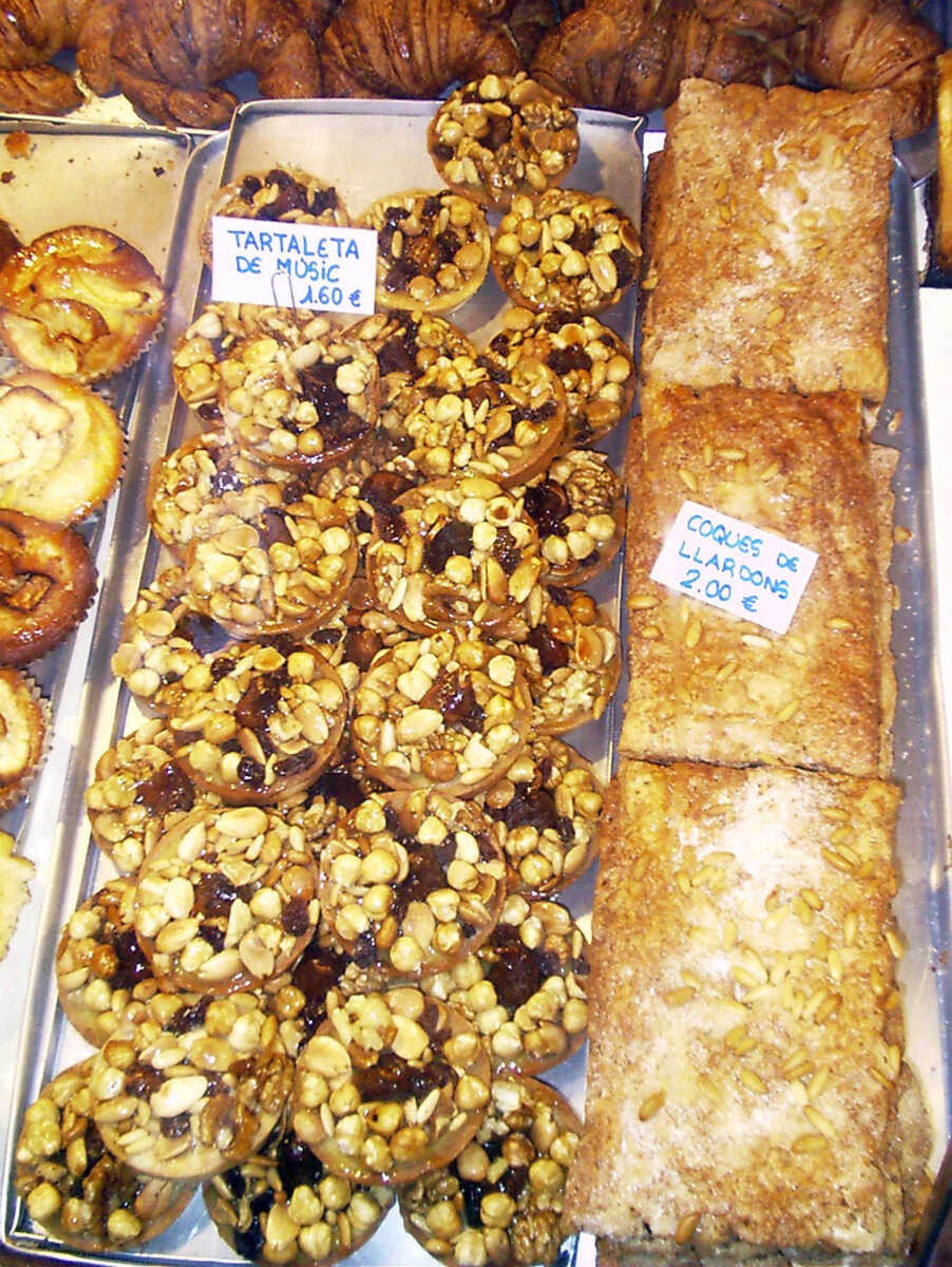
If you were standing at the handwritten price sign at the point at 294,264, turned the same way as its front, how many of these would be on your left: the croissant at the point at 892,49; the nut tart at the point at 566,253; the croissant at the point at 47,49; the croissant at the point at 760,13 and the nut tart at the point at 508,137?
4

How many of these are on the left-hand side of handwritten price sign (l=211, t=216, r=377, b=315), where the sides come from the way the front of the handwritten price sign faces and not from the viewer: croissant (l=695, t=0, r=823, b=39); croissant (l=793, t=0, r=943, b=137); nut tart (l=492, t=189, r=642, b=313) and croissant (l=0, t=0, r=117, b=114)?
3

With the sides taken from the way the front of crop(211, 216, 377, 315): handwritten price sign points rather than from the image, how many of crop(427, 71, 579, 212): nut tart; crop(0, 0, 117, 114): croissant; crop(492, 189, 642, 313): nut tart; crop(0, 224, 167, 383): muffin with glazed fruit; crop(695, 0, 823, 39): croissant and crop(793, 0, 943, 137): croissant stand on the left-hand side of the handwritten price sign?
4

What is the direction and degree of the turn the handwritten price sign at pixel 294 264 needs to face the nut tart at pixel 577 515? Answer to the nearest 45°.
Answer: approximately 90° to its left

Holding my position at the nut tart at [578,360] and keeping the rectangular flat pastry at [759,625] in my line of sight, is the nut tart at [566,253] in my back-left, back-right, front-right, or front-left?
back-left

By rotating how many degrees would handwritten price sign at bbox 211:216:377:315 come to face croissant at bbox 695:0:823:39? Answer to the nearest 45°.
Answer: approximately 90° to its left

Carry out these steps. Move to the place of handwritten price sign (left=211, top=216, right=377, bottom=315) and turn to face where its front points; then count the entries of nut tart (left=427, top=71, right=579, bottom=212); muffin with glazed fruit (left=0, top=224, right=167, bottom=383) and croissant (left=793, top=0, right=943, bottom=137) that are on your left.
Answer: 2

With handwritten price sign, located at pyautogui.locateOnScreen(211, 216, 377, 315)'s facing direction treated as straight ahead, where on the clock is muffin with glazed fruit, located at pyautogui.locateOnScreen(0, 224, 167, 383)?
The muffin with glazed fruit is roughly at 4 o'clock from the handwritten price sign.

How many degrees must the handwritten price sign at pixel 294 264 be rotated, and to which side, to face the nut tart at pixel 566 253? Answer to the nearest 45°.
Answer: approximately 90° to its left

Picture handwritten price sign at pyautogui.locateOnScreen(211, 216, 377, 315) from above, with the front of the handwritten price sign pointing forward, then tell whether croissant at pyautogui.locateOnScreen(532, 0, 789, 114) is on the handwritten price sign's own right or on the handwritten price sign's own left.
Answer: on the handwritten price sign's own left

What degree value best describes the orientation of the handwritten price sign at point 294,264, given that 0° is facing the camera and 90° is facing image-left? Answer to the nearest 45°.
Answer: approximately 0°
